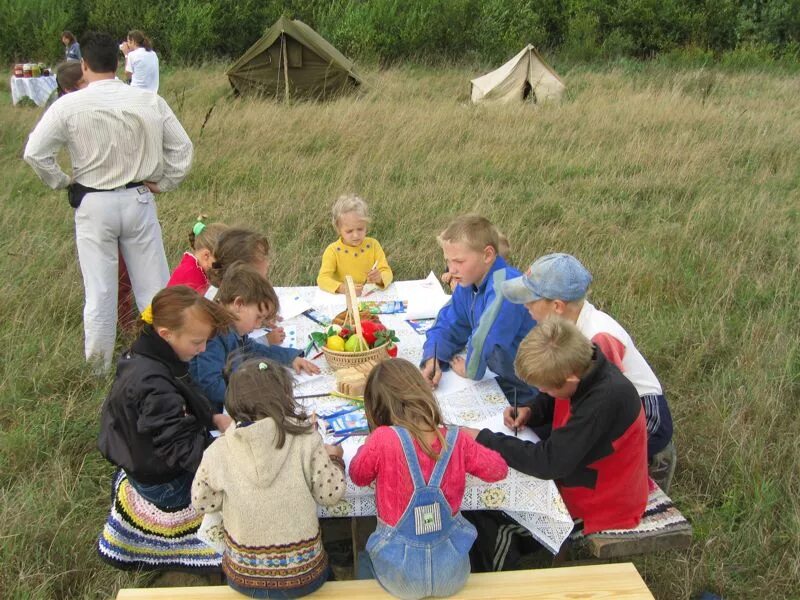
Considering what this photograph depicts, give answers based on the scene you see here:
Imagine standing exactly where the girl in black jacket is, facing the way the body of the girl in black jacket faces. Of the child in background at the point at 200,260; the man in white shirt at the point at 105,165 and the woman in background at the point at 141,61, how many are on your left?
3

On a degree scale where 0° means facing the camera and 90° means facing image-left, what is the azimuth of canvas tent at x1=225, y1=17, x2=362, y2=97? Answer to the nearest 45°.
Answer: approximately 0°

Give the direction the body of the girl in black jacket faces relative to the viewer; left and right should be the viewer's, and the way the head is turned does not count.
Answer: facing to the right of the viewer

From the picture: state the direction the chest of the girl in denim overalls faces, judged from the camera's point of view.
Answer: away from the camera

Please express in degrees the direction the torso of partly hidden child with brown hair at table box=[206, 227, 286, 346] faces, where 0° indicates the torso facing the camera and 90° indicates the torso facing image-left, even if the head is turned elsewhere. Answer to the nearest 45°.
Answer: approximately 270°

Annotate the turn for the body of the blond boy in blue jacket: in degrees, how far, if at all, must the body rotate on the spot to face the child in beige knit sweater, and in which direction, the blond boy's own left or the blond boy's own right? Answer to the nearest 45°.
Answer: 0° — they already face them

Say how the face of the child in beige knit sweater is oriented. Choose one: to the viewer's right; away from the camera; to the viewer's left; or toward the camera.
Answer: away from the camera

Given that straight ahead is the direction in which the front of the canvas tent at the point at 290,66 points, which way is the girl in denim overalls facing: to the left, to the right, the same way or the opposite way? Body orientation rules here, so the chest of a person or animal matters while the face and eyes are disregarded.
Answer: the opposite way

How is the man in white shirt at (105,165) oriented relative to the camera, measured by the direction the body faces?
away from the camera

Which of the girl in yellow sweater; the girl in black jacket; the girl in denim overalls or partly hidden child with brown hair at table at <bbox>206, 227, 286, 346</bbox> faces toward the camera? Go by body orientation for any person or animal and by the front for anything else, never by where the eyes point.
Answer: the girl in yellow sweater

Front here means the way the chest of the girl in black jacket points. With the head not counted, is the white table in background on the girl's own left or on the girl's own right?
on the girl's own left
